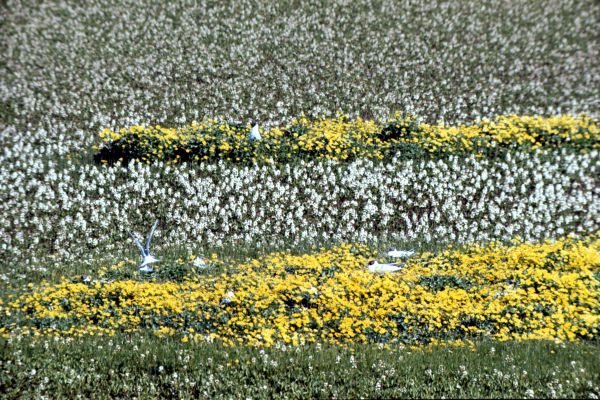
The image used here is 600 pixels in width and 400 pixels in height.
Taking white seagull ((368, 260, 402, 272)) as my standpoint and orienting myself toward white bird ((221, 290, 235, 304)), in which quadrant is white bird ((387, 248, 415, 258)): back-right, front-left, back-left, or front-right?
back-right

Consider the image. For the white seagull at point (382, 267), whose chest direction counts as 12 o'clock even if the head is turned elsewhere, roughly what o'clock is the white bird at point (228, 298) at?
The white bird is roughly at 11 o'clock from the white seagull.

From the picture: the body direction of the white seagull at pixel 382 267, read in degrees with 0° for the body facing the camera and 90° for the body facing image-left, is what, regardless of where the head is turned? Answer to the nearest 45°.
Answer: approximately 90°

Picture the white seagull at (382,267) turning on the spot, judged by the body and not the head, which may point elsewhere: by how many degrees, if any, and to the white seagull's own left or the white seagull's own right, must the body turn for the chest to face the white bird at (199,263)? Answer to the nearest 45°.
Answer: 0° — it already faces it

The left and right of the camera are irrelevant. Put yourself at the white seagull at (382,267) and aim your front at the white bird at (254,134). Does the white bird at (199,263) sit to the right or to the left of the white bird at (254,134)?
left

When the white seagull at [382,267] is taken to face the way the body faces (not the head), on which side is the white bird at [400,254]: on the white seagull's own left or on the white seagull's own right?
on the white seagull's own right
